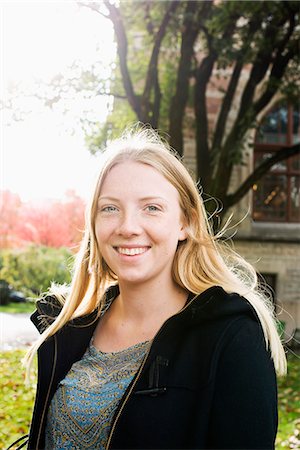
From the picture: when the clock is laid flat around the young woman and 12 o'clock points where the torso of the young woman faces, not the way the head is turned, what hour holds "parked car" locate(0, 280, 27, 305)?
The parked car is roughly at 4 o'clock from the young woman.

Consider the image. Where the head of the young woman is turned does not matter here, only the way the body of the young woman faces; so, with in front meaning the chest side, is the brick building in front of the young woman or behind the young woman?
behind

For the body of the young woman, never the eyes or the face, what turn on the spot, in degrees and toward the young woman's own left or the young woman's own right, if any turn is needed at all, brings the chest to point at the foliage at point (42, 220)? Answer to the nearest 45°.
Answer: approximately 135° to the young woman's own right

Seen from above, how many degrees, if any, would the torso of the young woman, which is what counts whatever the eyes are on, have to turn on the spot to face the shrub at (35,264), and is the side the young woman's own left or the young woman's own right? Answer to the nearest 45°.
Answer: approximately 135° to the young woman's own right

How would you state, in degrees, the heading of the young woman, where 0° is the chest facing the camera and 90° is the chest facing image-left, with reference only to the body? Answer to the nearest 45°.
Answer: approximately 45°
